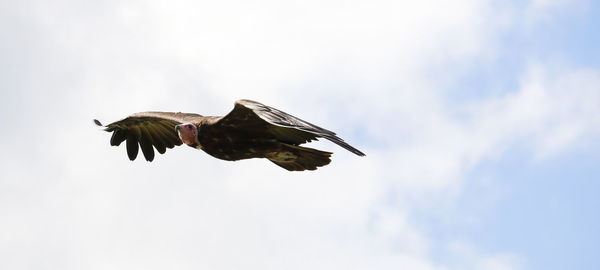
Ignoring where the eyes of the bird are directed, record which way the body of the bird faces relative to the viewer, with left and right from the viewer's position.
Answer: facing the viewer and to the left of the viewer
